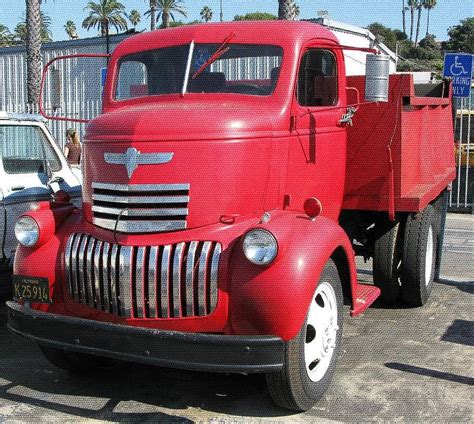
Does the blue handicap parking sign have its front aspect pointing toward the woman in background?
no

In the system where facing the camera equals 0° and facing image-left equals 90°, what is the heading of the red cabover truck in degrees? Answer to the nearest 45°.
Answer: approximately 45°

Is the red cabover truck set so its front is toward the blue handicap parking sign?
no

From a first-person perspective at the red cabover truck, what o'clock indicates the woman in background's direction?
The woman in background is roughly at 4 o'clock from the red cabover truck.

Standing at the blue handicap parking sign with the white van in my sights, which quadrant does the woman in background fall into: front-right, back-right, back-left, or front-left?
front-right

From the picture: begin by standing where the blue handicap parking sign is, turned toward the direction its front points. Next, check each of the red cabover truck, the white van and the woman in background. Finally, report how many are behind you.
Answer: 0

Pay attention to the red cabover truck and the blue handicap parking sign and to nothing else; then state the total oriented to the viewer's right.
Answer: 0

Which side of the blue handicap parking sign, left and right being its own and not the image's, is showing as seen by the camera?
front

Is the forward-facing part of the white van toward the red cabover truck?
no

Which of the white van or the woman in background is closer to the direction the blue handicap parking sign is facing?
the white van
